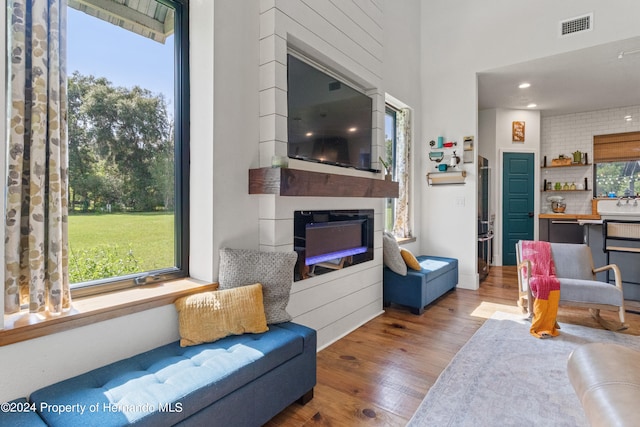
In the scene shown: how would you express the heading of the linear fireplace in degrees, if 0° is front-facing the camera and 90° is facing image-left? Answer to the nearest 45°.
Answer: approximately 315°

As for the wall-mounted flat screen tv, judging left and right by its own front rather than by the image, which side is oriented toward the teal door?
left

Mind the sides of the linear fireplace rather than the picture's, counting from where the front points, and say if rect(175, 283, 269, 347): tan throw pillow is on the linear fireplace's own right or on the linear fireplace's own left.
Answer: on the linear fireplace's own right

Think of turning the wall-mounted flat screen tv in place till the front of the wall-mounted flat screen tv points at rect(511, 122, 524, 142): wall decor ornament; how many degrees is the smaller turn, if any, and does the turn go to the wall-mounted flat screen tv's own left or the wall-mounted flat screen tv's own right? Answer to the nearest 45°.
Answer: approximately 90° to the wall-mounted flat screen tv's own left

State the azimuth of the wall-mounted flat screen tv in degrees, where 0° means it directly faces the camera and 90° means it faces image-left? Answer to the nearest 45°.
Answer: approximately 315°

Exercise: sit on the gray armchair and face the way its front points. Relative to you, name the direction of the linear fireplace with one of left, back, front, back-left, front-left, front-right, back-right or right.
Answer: right

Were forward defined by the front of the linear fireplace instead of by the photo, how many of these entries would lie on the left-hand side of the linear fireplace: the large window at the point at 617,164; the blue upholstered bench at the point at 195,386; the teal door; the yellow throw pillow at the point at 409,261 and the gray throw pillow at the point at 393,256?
4

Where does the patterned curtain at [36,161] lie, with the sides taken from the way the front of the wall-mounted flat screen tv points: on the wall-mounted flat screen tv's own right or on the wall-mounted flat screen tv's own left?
on the wall-mounted flat screen tv's own right

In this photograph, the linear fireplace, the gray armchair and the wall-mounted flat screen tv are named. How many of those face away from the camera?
0

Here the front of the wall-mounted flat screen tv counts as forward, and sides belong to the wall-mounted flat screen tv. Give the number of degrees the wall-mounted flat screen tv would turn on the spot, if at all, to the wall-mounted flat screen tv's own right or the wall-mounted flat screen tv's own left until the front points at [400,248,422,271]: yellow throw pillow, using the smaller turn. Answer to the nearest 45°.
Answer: approximately 90° to the wall-mounted flat screen tv's own left

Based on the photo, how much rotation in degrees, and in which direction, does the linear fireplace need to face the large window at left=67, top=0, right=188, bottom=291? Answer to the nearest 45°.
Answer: approximately 90° to its right
